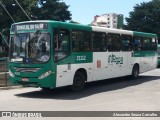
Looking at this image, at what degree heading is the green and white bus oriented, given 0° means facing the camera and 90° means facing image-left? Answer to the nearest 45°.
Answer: approximately 45°
